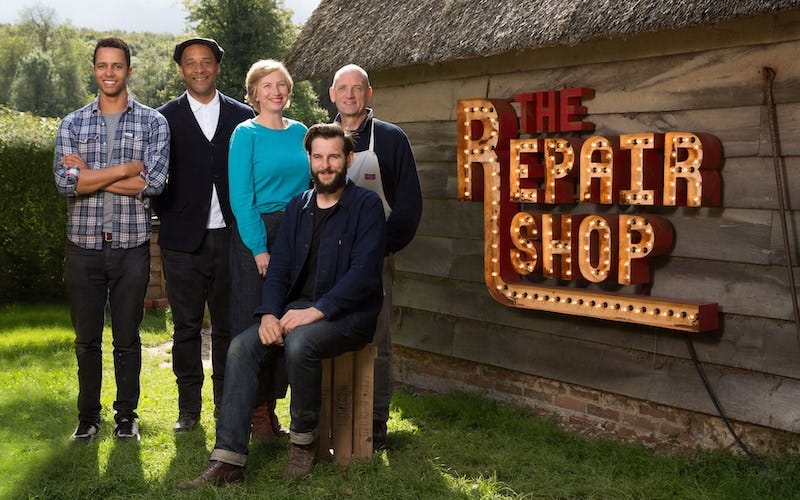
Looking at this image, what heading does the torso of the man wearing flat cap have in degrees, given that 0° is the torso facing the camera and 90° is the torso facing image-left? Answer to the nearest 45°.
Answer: approximately 0°

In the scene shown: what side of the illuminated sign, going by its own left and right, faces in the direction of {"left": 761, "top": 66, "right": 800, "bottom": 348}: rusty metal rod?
left

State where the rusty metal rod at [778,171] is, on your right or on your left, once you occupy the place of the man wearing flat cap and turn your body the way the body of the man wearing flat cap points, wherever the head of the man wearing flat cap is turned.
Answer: on your left

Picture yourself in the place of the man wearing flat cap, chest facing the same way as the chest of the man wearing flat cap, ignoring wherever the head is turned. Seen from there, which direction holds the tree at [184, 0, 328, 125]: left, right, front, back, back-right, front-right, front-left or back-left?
back

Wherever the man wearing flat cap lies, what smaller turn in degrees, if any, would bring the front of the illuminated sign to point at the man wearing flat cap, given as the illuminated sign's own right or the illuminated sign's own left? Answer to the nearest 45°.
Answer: approximately 45° to the illuminated sign's own right

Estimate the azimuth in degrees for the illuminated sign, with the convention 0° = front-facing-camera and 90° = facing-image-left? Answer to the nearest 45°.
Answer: approximately 45°

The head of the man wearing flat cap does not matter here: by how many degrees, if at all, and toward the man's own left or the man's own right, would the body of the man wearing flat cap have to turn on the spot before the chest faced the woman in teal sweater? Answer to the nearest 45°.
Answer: approximately 45° to the man's own left
